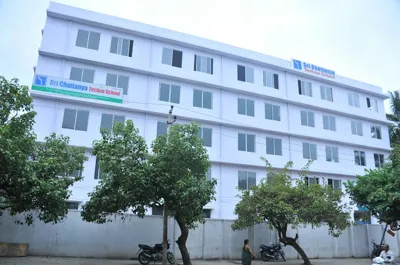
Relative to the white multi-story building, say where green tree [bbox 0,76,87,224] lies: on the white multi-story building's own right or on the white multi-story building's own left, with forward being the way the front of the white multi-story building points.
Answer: on the white multi-story building's own right

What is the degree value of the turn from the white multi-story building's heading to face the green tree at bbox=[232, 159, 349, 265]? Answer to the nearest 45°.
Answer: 0° — it already faces it

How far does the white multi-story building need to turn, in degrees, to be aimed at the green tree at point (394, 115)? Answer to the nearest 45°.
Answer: approximately 90° to its left

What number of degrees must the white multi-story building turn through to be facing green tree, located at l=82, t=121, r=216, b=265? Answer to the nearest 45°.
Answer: approximately 45° to its right

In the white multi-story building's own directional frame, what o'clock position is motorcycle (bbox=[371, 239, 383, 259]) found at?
The motorcycle is roughly at 11 o'clock from the white multi-story building.
